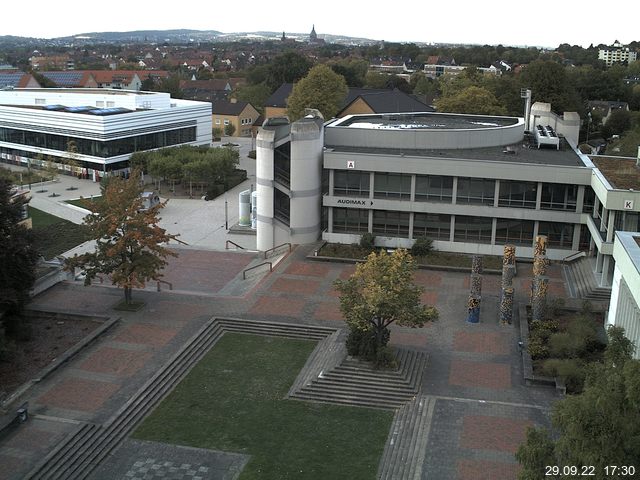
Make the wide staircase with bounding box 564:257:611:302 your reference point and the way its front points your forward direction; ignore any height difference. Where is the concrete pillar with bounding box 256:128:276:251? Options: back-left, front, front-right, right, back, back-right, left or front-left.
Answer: front-right

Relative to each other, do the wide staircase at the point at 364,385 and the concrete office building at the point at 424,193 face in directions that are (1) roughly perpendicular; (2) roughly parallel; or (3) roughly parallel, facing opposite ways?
roughly parallel

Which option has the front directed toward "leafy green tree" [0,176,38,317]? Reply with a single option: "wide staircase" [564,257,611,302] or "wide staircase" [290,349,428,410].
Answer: "wide staircase" [564,257,611,302]

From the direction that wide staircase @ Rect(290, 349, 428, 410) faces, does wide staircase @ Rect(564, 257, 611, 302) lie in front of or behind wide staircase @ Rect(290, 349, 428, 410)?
behind

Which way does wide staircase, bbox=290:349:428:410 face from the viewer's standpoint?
toward the camera

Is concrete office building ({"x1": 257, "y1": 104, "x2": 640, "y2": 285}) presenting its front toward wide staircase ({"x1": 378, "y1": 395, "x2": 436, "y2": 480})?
yes

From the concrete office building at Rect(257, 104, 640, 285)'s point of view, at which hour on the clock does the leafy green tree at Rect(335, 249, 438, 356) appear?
The leafy green tree is roughly at 12 o'clock from the concrete office building.

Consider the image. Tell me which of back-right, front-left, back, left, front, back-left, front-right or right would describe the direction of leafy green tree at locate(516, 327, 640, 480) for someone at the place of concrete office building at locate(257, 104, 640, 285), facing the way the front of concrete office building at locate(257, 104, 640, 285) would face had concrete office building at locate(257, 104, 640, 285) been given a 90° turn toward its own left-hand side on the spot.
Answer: right

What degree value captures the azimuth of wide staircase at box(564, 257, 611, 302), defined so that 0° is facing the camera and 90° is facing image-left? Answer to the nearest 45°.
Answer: approximately 45°

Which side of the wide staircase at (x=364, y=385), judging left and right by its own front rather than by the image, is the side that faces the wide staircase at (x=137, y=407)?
right

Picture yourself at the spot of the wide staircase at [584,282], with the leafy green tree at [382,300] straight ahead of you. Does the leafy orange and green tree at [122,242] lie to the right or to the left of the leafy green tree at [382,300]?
right

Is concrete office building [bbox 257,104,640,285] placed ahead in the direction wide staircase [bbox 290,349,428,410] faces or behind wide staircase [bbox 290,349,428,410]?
behind

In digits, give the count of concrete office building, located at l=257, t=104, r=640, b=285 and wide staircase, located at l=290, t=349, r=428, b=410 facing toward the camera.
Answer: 2

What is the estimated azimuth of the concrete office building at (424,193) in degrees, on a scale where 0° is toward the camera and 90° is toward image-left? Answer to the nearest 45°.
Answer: approximately 0°

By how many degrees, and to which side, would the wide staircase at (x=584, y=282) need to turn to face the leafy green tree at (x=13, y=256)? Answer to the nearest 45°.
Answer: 0° — it already faces it

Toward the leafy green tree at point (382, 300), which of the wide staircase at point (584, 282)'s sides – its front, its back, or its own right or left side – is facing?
front
